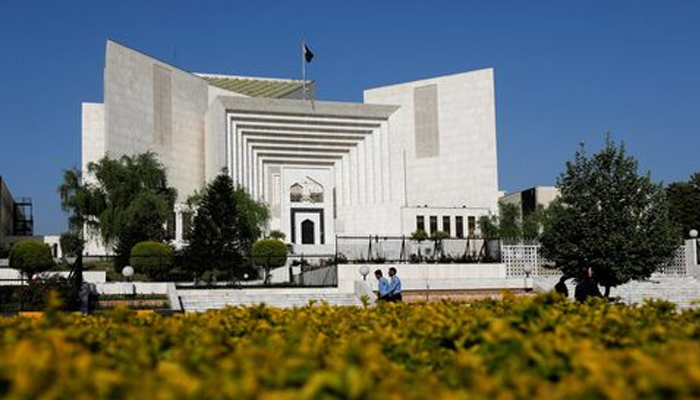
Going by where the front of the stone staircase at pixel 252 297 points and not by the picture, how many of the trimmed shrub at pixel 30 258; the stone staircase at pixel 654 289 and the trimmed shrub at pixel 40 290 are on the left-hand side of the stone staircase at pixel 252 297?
1

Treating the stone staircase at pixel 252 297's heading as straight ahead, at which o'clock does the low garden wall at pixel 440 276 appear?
The low garden wall is roughly at 8 o'clock from the stone staircase.

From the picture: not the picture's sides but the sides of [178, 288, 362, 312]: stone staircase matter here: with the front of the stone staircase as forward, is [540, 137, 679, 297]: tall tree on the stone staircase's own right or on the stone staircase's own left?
on the stone staircase's own left

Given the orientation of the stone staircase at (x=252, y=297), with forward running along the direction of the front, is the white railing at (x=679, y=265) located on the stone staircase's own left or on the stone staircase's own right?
on the stone staircase's own left

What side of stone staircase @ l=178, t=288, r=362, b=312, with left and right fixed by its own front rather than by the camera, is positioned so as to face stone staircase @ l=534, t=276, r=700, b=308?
left

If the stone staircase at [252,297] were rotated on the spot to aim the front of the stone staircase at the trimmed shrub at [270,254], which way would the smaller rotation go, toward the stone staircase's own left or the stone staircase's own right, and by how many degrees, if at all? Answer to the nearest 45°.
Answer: approximately 180°

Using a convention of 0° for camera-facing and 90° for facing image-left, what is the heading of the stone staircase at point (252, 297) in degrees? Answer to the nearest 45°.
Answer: approximately 0°

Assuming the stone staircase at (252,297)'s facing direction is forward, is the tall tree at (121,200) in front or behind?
behind

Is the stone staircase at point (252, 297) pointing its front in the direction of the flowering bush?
yes

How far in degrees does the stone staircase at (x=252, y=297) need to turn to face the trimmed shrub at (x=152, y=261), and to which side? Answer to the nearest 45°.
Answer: approximately 135° to its right

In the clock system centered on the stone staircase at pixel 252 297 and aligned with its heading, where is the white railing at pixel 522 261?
The white railing is roughly at 8 o'clock from the stone staircase.
